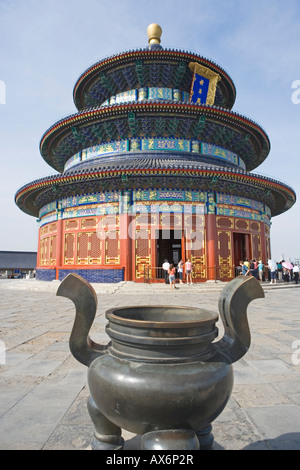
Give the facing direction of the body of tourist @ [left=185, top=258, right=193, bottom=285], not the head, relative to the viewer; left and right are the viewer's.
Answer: facing the viewer

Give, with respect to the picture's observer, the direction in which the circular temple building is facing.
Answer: facing the viewer and to the right of the viewer
